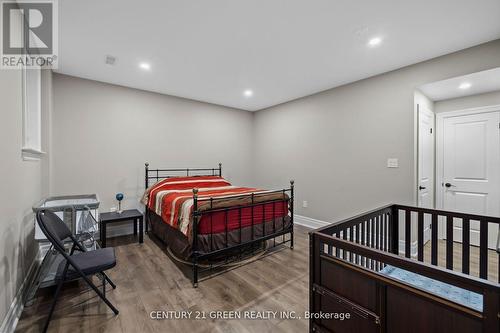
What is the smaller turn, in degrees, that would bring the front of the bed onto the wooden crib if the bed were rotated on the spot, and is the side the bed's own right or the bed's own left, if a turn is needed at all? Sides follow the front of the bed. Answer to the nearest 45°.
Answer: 0° — it already faces it

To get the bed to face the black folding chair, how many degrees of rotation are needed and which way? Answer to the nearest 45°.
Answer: approximately 90° to its right

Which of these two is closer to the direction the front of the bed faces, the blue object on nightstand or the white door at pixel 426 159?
the white door

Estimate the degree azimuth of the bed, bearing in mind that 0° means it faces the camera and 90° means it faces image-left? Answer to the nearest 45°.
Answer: approximately 315°

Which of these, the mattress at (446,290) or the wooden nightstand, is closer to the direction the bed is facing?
the mattress

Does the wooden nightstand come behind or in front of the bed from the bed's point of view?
behind

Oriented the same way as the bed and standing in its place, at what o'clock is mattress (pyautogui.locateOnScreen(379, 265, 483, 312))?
The mattress is roughly at 12 o'clock from the bed.

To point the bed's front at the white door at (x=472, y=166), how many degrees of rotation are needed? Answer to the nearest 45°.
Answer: approximately 45° to its left

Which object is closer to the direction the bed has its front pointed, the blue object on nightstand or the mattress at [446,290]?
the mattress
